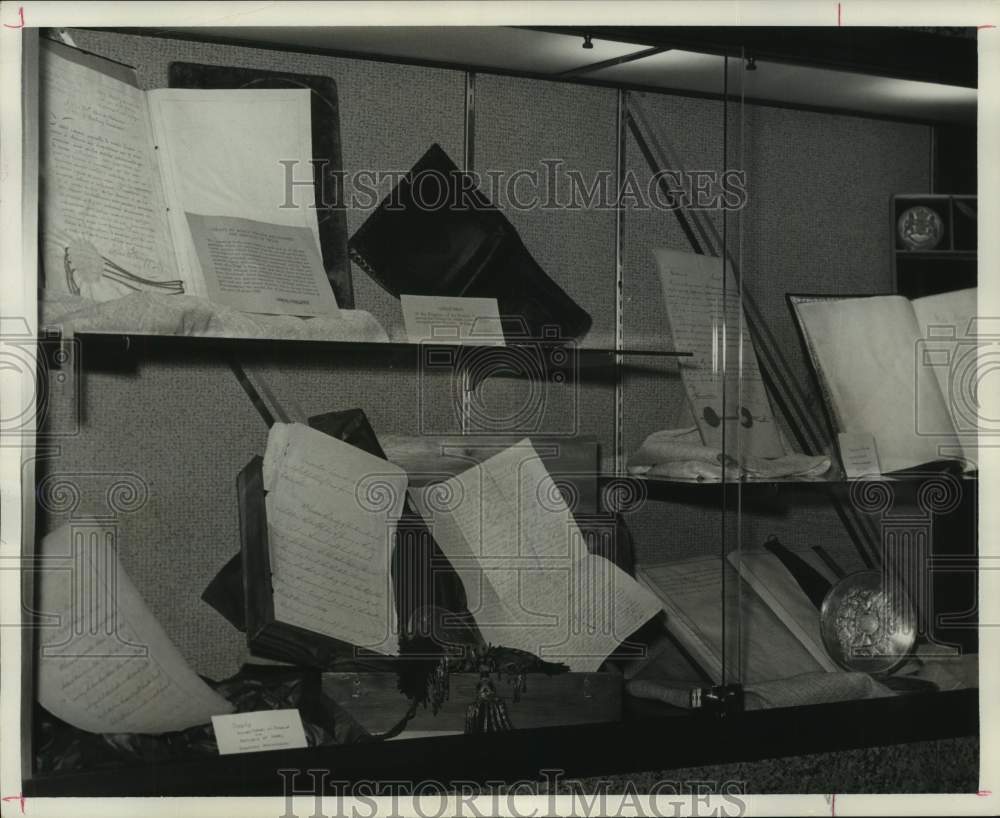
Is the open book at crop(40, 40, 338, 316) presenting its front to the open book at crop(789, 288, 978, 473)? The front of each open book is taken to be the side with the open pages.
no

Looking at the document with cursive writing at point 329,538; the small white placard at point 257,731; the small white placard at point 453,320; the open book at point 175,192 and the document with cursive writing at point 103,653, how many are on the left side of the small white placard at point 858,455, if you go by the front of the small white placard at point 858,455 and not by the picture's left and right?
0

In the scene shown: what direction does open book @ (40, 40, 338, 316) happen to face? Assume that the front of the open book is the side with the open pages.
toward the camera

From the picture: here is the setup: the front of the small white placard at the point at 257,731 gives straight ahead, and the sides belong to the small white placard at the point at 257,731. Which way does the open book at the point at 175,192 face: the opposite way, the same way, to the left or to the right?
the same way

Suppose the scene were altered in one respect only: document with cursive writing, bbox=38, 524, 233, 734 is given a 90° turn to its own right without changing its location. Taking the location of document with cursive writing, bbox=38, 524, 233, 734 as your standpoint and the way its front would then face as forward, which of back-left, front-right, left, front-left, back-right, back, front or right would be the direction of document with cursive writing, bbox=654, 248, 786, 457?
back

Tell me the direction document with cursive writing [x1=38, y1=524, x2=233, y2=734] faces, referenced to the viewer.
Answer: facing the viewer

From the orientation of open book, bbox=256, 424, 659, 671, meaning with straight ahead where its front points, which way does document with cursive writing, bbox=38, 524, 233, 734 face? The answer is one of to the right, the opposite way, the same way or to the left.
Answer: the same way

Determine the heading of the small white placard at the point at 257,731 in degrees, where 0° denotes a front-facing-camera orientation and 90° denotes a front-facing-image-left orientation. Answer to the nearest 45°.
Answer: approximately 0°

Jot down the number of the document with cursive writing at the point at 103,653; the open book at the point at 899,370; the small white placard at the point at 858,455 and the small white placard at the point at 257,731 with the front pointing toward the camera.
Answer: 4

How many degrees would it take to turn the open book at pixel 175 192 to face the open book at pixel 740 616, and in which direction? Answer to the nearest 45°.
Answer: approximately 90° to its left

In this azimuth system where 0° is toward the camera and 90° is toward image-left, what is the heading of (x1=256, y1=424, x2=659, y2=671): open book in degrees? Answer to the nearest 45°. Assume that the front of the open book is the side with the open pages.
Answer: approximately 0°

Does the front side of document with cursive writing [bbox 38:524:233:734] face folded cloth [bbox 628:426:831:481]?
no

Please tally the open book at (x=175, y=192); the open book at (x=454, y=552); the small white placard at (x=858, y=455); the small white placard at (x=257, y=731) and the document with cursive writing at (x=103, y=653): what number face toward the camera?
5
